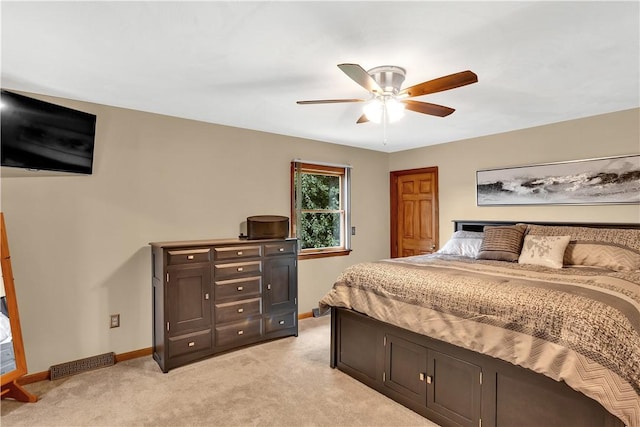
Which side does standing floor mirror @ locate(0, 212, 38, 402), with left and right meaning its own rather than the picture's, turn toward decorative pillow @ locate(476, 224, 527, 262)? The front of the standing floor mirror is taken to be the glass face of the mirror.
front

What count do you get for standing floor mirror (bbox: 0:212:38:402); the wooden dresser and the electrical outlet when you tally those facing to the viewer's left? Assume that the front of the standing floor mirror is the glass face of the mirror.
0

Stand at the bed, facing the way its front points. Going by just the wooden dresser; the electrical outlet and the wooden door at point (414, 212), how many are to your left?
0

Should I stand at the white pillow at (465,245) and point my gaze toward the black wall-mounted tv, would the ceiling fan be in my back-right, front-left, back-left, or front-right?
front-left

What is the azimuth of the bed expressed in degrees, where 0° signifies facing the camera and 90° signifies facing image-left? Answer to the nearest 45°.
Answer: approximately 45°

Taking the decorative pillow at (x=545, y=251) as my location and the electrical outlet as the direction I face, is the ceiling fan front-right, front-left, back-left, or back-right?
front-left

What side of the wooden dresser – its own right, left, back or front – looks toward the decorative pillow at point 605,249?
front

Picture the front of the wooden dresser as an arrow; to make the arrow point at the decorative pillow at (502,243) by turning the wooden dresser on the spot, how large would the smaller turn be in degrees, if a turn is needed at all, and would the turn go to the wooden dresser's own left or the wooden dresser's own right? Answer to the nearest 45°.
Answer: approximately 45° to the wooden dresser's own left

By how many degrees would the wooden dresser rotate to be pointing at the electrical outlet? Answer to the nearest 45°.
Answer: approximately 135° to its right

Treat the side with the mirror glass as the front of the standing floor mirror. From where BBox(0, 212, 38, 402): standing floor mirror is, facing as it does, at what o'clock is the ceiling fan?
The ceiling fan is roughly at 12 o'clock from the standing floor mirror.

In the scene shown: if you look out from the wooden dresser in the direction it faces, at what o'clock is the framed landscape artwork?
The framed landscape artwork is roughly at 11 o'clock from the wooden dresser.
